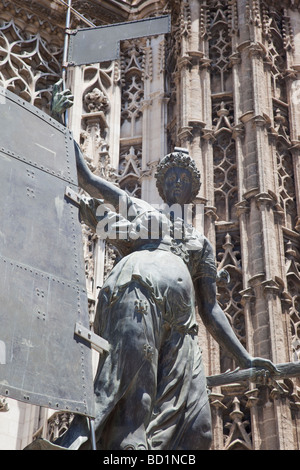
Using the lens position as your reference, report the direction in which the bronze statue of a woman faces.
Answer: facing the viewer
